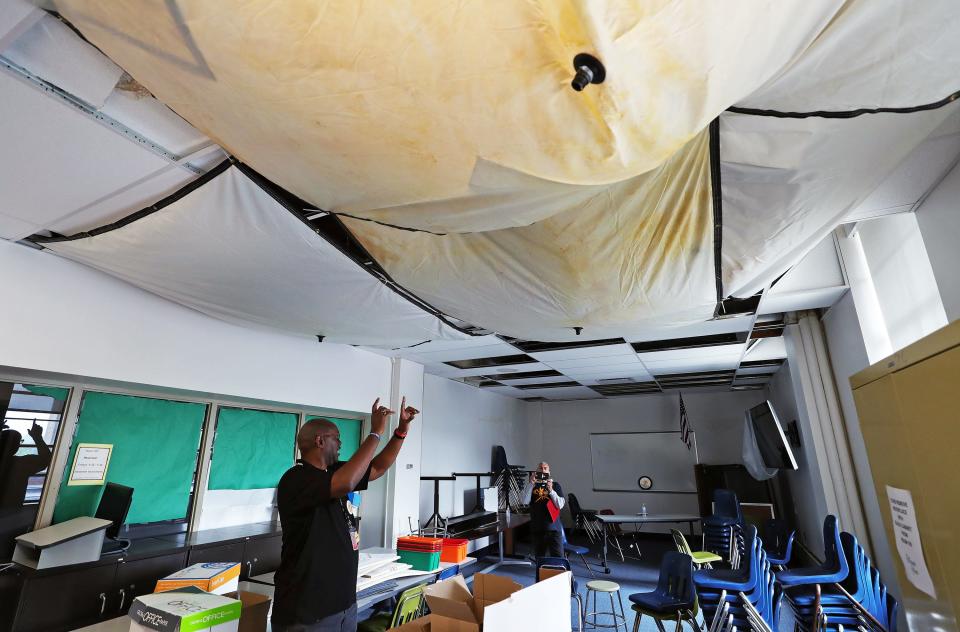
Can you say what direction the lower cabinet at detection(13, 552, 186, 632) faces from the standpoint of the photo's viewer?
facing the viewer and to the right of the viewer

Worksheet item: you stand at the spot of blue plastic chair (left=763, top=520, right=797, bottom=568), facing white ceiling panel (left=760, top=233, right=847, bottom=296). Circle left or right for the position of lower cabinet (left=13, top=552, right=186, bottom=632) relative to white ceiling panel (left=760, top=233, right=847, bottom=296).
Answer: right

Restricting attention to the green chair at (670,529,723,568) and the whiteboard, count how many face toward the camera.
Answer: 1

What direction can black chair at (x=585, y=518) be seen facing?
to the viewer's right

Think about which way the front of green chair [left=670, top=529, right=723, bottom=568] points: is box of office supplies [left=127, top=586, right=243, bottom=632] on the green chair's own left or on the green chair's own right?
on the green chair's own right

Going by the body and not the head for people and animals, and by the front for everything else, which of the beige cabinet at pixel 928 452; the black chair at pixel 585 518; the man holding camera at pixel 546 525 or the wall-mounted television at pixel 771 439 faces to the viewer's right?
the black chair

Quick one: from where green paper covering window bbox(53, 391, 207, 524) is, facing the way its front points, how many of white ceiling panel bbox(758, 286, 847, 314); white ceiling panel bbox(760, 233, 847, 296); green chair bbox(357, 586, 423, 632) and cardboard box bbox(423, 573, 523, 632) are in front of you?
4

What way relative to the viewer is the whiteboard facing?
toward the camera

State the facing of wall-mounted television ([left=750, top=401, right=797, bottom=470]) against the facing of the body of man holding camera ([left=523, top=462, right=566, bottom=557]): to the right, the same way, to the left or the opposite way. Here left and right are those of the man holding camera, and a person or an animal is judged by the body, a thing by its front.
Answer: to the right

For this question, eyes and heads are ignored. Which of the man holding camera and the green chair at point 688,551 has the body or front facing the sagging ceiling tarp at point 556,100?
the man holding camera

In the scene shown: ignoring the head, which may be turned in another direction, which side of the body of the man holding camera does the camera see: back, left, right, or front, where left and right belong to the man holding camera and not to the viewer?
front

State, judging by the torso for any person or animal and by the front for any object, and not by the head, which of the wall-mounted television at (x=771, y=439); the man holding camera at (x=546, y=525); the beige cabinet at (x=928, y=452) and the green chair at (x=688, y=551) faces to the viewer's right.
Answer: the green chair

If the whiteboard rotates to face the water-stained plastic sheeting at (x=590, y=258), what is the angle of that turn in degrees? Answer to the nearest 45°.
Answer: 0° — it already faces it

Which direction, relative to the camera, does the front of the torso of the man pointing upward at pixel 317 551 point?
to the viewer's right

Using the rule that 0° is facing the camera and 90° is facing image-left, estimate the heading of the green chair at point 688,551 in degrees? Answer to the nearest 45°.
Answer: approximately 270°

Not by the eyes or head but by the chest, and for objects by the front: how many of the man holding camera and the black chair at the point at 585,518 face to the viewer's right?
1

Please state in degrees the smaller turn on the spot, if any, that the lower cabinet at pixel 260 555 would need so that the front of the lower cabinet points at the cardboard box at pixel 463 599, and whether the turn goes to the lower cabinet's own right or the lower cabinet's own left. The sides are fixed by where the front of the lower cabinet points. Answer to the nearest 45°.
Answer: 0° — it already faces it
